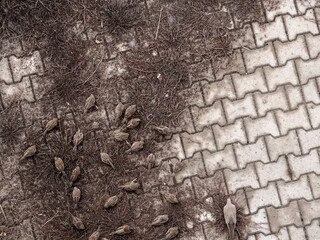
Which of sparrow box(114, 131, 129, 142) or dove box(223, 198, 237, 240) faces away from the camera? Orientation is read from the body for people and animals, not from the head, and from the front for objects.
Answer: dove box(223, 198, 237, 240)

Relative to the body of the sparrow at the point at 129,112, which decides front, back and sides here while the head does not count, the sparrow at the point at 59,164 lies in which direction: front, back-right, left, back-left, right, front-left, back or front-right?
back-left

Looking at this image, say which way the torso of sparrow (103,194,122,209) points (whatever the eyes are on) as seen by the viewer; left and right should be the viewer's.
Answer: facing the viewer and to the left of the viewer

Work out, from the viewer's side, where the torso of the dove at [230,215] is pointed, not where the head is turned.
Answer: away from the camera

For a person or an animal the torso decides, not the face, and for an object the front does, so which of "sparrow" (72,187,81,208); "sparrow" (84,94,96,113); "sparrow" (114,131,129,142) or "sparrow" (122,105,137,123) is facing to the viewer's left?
"sparrow" (114,131,129,142)

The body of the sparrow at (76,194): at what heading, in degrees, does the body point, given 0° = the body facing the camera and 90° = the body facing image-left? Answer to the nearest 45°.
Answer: approximately 180°

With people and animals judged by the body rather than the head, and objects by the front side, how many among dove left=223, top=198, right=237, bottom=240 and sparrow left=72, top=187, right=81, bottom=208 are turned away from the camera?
2
